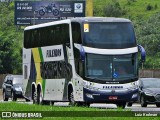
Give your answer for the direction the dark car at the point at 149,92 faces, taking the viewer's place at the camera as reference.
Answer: facing the viewer and to the right of the viewer

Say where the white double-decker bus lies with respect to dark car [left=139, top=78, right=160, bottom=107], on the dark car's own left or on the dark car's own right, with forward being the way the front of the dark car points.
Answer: on the dark car's own right
